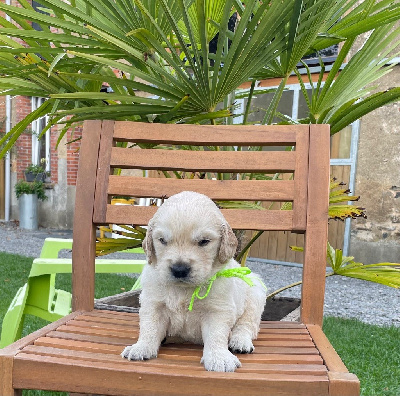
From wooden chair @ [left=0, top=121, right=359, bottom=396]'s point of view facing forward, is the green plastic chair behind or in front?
behind

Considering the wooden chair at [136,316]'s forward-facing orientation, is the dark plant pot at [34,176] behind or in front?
behind

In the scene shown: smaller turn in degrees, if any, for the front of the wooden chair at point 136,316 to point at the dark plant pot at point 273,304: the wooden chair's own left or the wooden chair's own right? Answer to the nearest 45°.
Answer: approximately 135° to the wooden chair's own left

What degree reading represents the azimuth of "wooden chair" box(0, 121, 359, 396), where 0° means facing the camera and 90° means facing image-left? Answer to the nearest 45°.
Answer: approximately 0°
